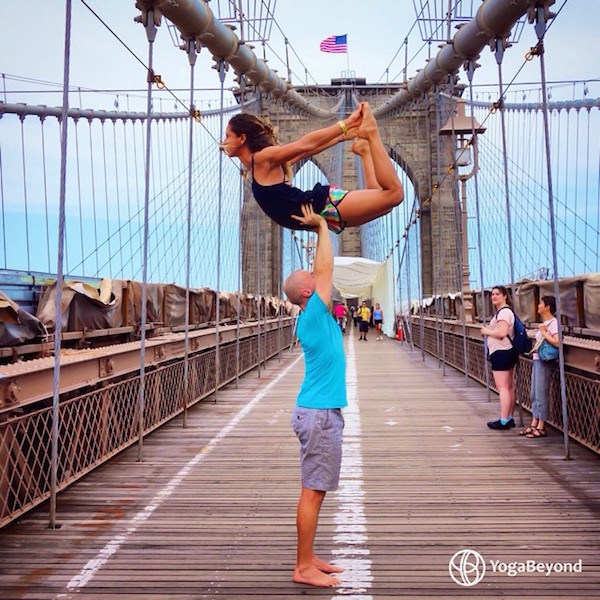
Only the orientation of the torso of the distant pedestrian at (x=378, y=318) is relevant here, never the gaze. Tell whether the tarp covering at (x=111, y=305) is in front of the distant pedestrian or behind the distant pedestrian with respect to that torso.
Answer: in front

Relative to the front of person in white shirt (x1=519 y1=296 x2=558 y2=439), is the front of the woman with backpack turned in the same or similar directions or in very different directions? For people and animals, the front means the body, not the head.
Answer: same or similar directions

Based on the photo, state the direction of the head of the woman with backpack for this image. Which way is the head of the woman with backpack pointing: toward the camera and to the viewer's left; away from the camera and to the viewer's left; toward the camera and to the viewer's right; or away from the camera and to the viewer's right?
toward the camera and to the viewer's left

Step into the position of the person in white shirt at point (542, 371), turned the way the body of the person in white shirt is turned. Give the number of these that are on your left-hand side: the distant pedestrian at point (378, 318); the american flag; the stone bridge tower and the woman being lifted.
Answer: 1

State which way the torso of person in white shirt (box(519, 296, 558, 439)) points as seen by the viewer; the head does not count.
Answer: to the viewer's left

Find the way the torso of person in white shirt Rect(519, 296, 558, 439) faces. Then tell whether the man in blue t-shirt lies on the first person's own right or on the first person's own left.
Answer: on the first person's own left

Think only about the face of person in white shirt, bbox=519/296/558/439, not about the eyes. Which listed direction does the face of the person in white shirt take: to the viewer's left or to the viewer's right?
to the viewer's left

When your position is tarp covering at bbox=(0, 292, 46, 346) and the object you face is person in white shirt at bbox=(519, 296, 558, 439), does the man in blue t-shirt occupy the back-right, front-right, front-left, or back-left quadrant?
front-right

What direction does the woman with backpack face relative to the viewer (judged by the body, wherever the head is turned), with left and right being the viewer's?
facing to the left of the viewer

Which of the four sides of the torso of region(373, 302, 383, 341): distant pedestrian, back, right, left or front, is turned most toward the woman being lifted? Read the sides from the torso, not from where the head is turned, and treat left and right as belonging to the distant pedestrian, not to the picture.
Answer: front

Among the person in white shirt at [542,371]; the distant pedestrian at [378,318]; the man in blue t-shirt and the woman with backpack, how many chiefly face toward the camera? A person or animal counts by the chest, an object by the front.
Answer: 1

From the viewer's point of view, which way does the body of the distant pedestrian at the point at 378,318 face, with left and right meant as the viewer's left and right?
facing the viewer

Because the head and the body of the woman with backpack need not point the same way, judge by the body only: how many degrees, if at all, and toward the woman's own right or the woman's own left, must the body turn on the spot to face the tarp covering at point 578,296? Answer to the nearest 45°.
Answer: approximately 135° to the woman's own left

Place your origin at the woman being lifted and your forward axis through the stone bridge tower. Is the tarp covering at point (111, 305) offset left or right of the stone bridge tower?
left
